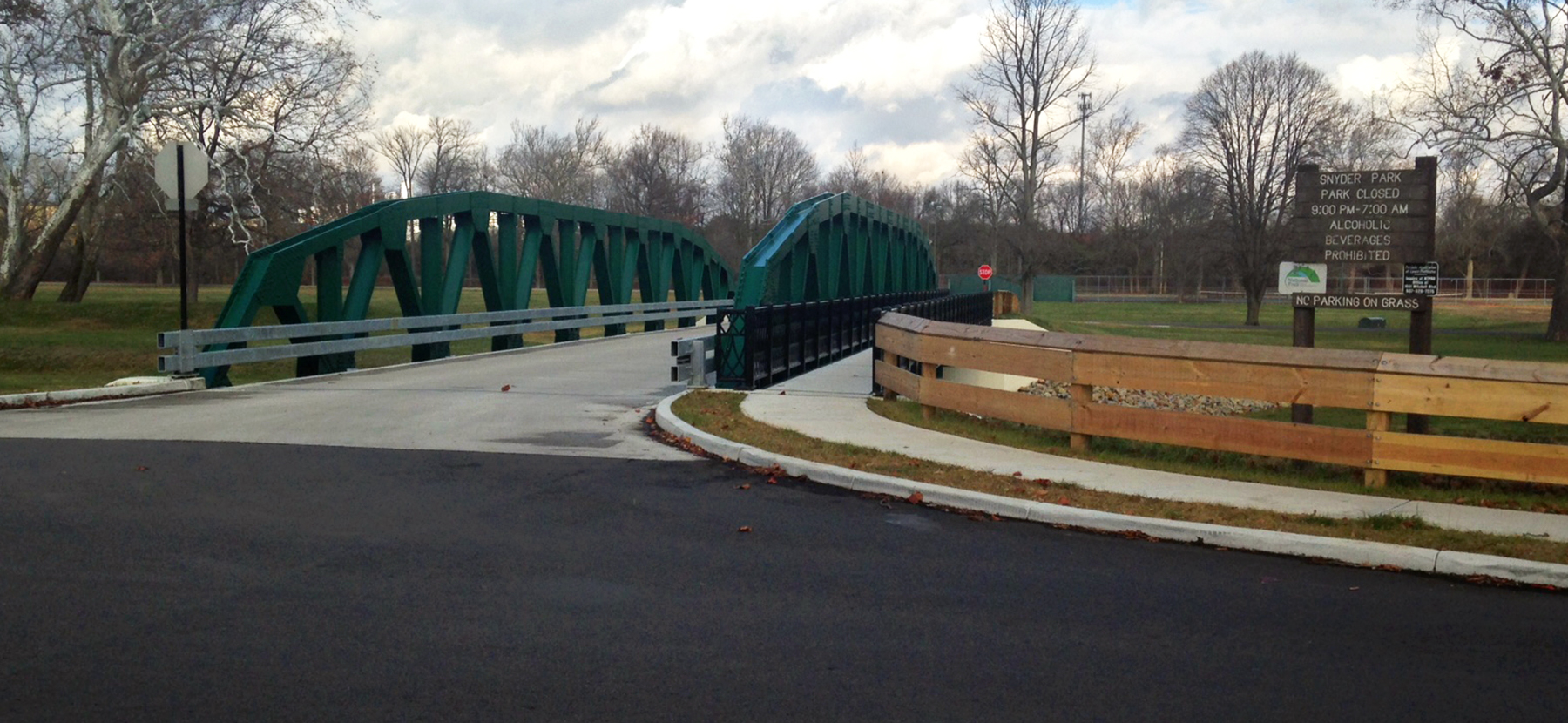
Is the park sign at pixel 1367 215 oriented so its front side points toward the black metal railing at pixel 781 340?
no

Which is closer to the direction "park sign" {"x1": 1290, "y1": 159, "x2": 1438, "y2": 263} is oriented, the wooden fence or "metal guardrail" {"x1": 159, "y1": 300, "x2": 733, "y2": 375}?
the wooden fence

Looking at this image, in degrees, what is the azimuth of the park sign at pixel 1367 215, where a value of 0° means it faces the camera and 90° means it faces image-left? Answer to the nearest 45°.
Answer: approximately 0°

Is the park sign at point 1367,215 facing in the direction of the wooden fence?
yes

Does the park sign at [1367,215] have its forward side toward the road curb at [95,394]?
no

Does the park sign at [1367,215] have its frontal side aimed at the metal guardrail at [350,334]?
no

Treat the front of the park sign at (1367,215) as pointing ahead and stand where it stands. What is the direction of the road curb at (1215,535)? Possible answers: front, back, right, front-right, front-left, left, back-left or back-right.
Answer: front

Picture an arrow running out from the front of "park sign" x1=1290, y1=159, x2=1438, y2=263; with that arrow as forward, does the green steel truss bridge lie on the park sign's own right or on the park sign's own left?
on the park sign's own right

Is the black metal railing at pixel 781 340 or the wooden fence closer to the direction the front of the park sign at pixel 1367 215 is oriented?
the wooden fence
